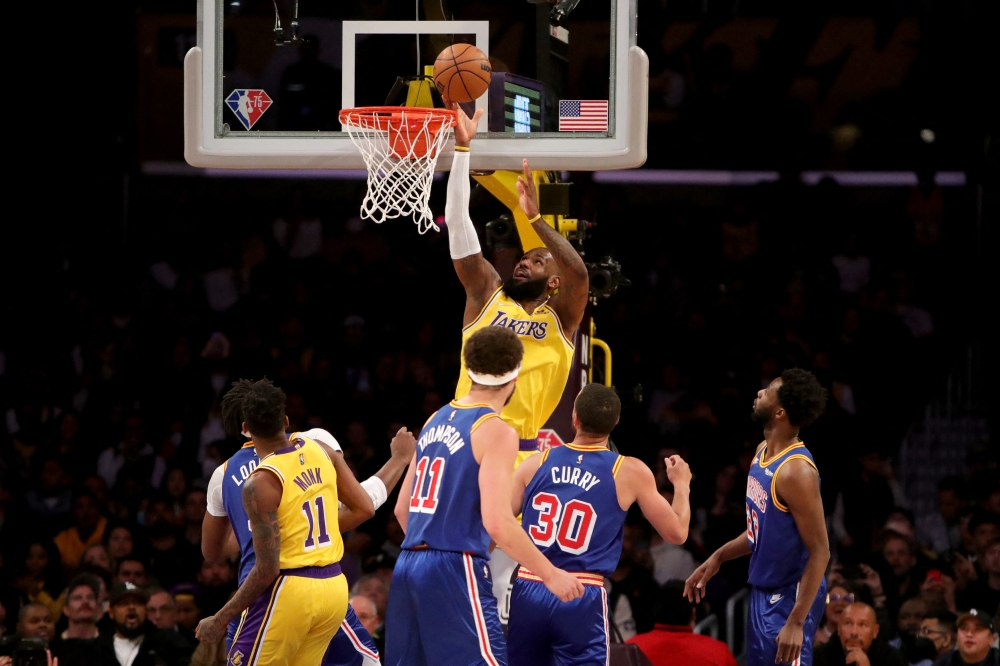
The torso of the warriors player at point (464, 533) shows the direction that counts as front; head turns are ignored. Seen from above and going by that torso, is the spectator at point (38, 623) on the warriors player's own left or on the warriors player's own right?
on the warriors player's own left

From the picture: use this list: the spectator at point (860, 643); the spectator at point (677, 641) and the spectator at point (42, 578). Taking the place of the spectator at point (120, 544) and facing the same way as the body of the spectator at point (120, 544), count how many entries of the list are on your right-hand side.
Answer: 1

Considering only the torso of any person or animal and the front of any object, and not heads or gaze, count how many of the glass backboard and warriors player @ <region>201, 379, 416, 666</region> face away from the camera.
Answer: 1

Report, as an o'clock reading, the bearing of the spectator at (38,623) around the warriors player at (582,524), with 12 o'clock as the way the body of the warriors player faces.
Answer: The spectator is roughly at 10 o'clock from the warriors player.

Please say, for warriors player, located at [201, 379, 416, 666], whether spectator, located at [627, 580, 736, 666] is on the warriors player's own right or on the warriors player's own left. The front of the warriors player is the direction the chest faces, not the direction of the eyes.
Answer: on the warriors player's own right

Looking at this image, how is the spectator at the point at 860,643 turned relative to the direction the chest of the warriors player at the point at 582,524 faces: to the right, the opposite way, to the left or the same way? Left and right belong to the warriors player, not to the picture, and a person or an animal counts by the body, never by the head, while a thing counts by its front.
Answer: the opposite way

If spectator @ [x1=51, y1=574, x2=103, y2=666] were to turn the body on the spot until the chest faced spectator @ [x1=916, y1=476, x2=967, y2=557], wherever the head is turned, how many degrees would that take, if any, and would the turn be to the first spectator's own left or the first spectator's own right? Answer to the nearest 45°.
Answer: approximately 90° to the first spectator's own left

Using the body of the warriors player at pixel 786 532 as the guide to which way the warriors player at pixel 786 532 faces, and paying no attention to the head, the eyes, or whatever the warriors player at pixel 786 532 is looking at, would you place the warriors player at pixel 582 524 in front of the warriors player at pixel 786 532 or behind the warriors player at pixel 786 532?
in front

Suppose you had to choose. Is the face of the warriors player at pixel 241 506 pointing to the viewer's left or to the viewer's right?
to the viewer's right

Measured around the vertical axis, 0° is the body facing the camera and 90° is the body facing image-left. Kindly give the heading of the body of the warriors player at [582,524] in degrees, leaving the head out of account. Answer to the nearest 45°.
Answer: approximately 180°

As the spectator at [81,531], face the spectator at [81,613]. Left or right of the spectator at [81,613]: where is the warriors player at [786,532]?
left

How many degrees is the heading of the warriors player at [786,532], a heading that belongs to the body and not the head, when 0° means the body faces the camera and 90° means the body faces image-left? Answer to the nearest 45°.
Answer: approximately 90°

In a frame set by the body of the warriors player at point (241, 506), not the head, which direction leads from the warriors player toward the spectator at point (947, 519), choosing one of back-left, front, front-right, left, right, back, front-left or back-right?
front-right
